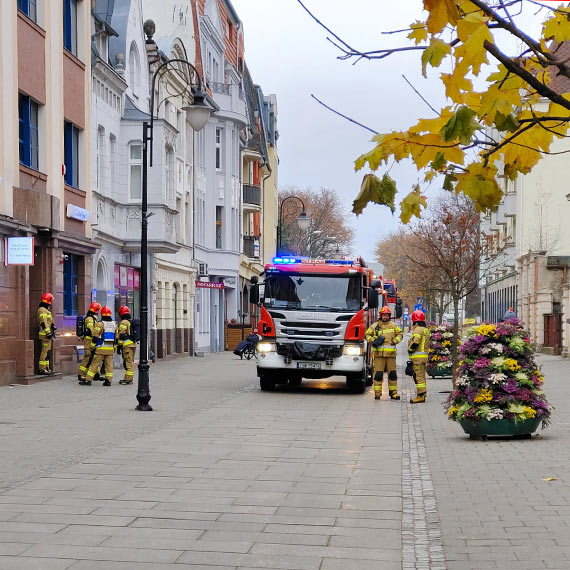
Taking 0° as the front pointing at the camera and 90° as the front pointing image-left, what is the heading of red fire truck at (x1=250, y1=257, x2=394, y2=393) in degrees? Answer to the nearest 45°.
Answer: approximately 0°

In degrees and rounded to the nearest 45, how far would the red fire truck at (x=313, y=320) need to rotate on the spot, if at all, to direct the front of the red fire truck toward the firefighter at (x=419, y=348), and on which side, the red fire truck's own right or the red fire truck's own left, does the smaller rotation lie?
approximately 45° to the red fire truck's own left

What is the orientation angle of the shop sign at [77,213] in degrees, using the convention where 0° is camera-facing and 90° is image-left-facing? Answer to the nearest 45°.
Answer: approximately 315°

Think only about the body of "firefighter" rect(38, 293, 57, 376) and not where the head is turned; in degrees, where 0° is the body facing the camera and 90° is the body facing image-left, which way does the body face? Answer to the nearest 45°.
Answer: approximately 270°
